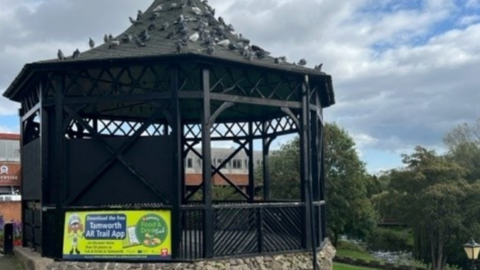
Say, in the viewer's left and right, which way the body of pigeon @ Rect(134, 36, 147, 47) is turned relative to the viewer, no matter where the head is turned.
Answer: facing to the left of the viewer

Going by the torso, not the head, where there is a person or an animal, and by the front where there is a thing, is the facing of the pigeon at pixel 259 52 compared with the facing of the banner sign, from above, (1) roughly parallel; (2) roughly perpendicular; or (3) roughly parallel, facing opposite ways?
roughly perpendicular
